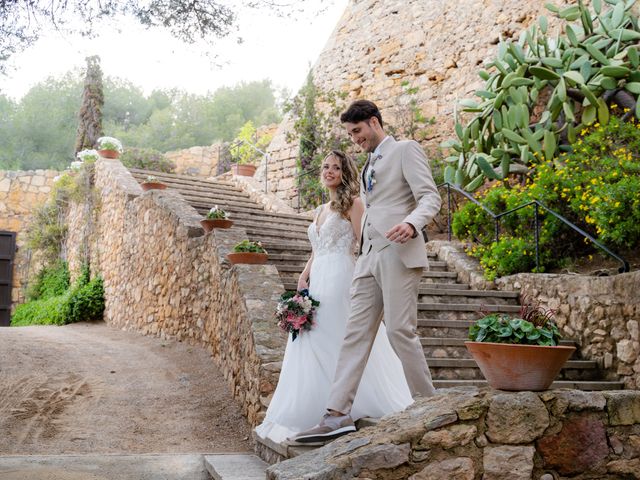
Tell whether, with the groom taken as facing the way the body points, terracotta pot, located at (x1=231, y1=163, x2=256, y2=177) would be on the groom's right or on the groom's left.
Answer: on the groom's right

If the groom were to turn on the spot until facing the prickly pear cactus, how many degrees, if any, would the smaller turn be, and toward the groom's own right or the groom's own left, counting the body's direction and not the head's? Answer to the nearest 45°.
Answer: approximately 180°

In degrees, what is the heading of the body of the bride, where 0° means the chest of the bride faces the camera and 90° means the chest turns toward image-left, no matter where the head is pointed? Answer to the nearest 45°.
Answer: approximately 45°

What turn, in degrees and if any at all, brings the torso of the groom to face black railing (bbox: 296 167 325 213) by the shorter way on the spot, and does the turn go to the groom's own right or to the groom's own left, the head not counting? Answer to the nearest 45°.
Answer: approximately 135° to the groom's own right

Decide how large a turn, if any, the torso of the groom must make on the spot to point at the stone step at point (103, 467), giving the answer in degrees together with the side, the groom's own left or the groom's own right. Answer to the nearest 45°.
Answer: approximately 45° to the groom's own right

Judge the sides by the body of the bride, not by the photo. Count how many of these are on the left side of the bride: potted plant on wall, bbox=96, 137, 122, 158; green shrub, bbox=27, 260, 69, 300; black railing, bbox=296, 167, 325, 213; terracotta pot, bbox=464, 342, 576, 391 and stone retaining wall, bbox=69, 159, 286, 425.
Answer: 1

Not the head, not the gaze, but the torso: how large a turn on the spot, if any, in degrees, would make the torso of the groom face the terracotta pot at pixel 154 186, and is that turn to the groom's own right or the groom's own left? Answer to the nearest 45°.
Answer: approximately 90° to the groom's own right

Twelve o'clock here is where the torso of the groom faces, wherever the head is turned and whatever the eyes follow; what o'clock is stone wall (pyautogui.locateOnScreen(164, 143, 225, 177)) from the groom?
The stone wall is roughly at 4 o'clock from the groom.

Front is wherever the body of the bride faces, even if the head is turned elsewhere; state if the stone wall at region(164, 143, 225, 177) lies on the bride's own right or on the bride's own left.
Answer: on the bride's own right

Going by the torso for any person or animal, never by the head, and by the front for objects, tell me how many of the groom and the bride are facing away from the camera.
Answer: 0

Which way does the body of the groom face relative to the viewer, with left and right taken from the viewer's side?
facing the viewer and to the left of the viewer

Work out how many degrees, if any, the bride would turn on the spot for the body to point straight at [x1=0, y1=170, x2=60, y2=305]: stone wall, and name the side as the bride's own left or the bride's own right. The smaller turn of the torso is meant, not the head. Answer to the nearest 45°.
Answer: approximately 90° to the bride's own right

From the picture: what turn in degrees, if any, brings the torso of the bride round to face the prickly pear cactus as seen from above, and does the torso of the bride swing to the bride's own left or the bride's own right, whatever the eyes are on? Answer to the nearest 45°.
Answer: approximately 180°

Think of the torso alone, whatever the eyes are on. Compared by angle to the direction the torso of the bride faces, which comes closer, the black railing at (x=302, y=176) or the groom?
the groom

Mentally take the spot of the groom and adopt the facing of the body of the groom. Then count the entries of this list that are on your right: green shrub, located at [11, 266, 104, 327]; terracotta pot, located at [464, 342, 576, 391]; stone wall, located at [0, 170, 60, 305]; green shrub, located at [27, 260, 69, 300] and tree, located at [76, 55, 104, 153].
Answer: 4

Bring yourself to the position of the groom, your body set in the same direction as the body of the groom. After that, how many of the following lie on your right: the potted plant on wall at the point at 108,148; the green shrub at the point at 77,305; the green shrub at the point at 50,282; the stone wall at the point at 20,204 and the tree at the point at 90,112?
5
